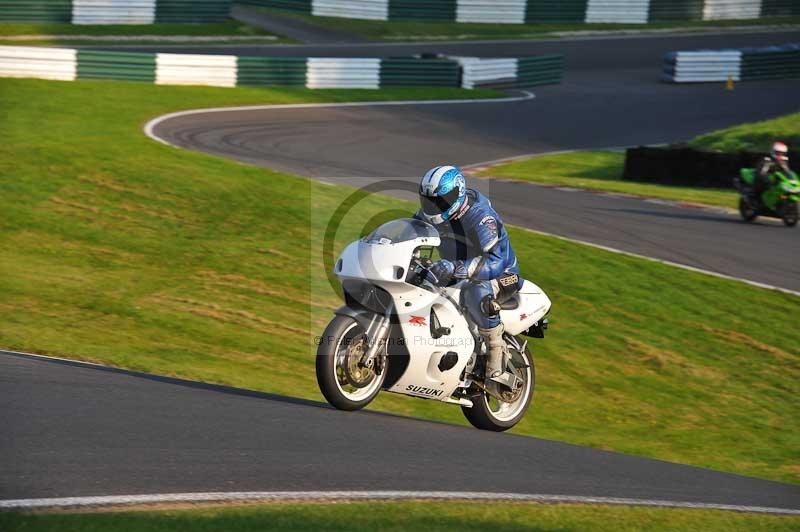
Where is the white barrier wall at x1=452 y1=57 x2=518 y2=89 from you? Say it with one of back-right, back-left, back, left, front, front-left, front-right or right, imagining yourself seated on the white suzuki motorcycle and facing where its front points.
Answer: back-right

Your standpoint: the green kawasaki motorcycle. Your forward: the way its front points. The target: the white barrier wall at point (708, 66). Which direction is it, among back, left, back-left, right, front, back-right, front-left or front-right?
back-left

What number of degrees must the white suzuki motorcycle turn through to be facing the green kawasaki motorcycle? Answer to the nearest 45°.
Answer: approximately 180°

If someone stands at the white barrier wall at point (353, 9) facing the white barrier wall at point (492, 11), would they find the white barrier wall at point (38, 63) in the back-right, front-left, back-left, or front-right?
back-right

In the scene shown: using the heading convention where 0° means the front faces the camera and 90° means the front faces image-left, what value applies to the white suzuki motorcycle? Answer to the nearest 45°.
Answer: approximately 45°

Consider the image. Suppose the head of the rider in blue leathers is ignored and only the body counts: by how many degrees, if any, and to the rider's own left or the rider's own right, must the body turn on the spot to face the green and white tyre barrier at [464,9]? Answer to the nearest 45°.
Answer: approximately 135° to the rider's own right

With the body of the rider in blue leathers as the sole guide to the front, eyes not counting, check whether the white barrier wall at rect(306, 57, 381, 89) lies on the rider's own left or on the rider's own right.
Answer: on the rider's own right

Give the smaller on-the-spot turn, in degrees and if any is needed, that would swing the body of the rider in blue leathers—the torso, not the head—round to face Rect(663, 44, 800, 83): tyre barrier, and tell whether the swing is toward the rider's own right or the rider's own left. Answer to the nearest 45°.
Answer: approximately 135° to the rider's own right

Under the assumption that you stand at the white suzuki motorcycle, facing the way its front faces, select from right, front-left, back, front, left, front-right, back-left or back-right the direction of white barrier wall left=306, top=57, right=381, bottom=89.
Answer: back-right
